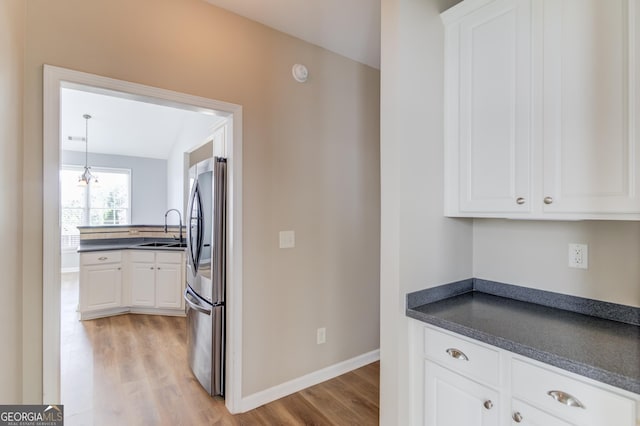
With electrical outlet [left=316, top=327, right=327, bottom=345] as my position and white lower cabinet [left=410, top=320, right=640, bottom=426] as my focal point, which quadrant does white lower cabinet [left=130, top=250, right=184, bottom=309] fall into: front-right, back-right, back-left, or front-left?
back-right

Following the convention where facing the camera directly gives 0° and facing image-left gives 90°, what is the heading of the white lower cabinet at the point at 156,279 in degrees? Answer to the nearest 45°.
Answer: approximately 0°

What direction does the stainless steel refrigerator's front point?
to the viewer's left

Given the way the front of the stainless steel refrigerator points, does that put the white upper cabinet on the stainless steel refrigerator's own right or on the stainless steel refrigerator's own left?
on the stainless steel refrigerator's own left

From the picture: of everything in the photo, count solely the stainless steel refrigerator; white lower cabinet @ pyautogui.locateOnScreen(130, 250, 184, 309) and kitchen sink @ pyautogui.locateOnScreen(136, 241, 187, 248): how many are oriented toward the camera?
2

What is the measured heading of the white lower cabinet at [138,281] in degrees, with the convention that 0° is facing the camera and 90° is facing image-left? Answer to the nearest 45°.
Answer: approximately 0°

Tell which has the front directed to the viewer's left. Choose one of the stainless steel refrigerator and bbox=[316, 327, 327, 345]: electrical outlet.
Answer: the stainless steel refrigerator

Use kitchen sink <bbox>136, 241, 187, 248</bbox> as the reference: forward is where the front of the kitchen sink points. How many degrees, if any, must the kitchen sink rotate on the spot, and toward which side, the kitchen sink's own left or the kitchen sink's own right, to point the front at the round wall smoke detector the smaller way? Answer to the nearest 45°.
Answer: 0° — it already faces it

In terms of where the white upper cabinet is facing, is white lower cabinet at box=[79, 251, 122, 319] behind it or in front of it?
in front

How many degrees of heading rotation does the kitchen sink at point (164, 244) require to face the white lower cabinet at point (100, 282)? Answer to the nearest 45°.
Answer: approximately 90° to its right
